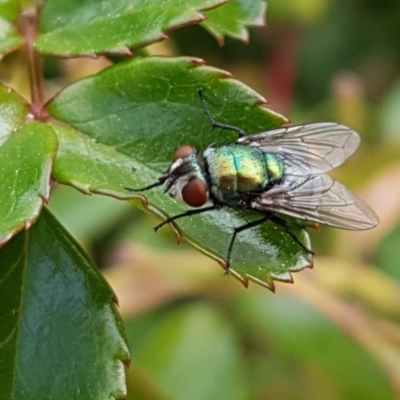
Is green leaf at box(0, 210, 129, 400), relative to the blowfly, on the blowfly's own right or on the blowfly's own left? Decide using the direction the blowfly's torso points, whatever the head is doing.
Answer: on the blowfly's own left

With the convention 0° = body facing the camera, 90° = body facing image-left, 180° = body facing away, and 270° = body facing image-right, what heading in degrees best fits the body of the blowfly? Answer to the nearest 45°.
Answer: approximately 90°

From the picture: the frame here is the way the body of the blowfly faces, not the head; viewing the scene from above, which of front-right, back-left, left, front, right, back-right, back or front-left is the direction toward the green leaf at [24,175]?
front-left
